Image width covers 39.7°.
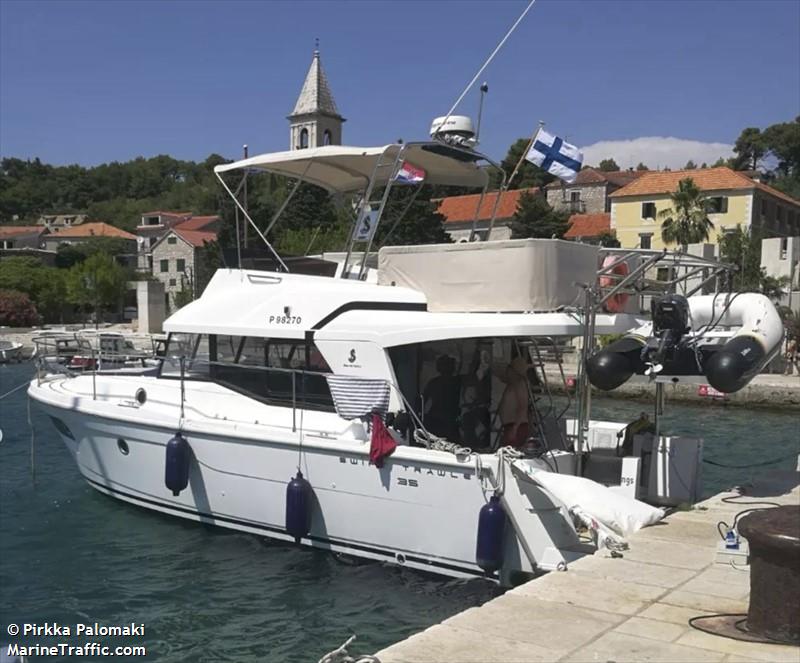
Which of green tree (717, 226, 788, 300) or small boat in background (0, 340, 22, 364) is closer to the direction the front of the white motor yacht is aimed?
the small boat in background

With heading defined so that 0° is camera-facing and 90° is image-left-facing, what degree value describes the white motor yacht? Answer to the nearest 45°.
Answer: approximately 135°

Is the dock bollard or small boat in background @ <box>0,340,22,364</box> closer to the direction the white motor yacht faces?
the small boat in background

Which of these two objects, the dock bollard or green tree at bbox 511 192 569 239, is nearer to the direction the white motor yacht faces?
the green tree

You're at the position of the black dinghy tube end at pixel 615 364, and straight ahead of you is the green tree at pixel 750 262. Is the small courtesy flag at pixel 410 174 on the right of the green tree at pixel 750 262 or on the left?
left

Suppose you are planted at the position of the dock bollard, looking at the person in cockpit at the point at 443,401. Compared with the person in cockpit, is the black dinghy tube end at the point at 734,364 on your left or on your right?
right

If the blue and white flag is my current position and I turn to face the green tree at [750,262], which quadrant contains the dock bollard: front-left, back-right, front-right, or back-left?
back-right

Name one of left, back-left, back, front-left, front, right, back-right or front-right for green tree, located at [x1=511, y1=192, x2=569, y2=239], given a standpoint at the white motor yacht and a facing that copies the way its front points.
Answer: front-right

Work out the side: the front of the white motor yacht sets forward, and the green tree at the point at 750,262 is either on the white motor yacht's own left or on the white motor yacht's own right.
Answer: on the white motor yacht's own right

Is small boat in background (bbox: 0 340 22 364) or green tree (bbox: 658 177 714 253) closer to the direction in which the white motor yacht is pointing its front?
the small boat in background

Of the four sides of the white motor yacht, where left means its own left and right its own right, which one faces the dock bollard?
back
